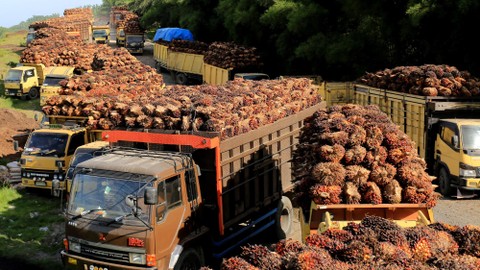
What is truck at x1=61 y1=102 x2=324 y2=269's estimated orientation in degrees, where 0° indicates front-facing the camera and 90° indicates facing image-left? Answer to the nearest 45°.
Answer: approximately 45°

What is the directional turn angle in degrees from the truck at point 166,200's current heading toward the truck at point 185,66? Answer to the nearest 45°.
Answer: approximately 135° to its right

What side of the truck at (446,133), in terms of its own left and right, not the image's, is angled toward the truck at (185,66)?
back

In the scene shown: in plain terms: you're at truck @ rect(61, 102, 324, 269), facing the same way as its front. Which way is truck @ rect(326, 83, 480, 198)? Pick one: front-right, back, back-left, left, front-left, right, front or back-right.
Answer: back

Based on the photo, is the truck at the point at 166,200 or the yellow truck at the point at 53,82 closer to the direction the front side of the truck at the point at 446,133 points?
the truck

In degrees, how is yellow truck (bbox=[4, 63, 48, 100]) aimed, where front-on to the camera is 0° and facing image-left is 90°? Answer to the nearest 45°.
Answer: approximately 45°

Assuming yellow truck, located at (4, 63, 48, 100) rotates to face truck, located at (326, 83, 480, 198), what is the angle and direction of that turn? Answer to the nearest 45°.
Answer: approximately 90° to its left

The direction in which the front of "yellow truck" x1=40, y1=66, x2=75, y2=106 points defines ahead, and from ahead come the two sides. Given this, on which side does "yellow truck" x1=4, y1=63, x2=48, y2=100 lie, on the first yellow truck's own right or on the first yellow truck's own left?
on the first yellow truck's own right

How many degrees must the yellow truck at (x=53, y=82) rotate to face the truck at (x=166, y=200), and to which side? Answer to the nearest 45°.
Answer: approximately 45° to its left
